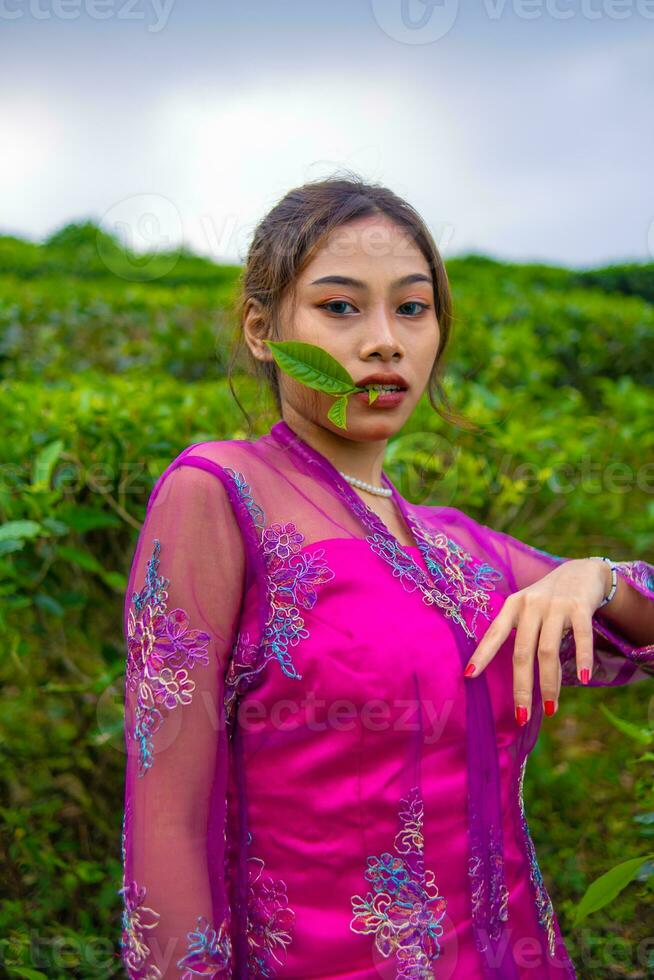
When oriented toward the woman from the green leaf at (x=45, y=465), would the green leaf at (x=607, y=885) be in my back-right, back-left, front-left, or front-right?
front-left

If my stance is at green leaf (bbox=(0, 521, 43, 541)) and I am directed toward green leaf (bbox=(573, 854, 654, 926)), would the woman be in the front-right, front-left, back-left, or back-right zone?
front-right
